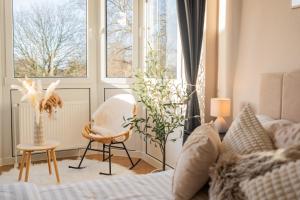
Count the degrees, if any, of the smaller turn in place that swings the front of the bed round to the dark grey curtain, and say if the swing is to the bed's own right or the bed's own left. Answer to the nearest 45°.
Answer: approximately 135° to the bed's own right

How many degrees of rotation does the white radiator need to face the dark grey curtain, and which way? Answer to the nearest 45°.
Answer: approximately 45° to its left

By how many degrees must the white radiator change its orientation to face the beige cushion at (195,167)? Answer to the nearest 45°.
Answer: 0° — it already faces it

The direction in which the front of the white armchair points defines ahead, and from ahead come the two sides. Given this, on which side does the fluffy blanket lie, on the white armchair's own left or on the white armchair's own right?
on the white armchair's own left

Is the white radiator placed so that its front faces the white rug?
yes

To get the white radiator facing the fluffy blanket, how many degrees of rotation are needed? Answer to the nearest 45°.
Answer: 0° — it already faces it

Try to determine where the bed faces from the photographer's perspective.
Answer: facing the viewer and to the left of the viewer

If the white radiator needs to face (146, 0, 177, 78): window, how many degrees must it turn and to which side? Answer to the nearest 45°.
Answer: approximately 45° to its left
